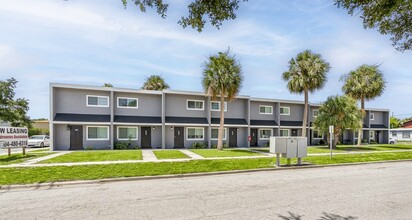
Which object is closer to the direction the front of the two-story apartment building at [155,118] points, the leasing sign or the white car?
the leasing sign

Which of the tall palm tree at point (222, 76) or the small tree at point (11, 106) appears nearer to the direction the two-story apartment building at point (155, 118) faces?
the tall palm tree

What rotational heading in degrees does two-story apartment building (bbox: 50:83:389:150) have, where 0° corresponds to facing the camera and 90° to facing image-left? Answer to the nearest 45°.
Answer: approximately 315°

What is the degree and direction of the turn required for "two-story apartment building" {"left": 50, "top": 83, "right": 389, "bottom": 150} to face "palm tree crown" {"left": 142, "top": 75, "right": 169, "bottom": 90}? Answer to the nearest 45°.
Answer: approximately 135° to its left

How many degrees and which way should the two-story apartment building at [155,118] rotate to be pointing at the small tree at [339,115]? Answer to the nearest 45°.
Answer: approximately 45° to its left

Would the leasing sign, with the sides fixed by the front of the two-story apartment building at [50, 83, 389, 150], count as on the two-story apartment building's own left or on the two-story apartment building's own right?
on the two-story apartment building's own right

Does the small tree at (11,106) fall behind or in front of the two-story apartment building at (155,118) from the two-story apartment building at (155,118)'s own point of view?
behind
